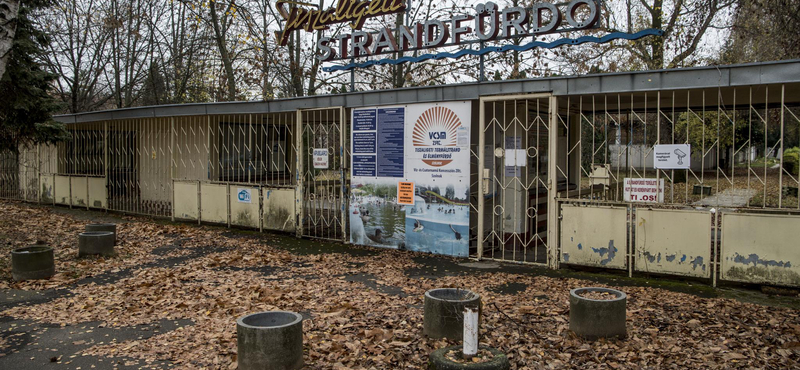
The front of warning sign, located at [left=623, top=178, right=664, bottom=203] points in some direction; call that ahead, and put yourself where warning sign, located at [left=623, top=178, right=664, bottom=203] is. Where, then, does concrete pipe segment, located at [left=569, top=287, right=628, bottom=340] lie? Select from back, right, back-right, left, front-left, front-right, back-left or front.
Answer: front

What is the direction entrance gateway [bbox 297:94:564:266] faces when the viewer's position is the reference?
facing the viewer and to the left of the viewer

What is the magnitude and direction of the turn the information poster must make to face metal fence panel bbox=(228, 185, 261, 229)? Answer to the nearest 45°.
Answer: approximately 90° to its right

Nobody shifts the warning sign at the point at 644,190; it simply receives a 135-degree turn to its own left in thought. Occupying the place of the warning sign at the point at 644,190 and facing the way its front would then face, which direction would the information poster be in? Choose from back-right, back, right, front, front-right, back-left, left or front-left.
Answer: back-left

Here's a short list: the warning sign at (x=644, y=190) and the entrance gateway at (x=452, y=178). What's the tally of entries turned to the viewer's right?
0

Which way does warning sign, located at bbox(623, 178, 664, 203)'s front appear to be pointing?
toward the camera

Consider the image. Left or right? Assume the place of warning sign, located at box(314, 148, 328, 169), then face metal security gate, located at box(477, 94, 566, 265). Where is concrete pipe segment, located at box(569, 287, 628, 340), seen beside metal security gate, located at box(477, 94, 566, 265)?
right

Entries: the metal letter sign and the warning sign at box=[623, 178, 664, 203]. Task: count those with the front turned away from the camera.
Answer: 0

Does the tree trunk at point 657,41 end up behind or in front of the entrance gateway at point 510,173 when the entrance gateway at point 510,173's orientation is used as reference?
behind

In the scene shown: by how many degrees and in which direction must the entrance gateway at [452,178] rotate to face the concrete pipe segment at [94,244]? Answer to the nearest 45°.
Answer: approximately 45° to its right

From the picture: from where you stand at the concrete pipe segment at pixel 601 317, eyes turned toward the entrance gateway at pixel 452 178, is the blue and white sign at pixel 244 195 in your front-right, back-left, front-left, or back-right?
front-left

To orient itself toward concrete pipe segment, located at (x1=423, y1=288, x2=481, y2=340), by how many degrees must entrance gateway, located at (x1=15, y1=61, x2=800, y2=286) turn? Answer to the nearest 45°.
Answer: approximately 45° to its left
